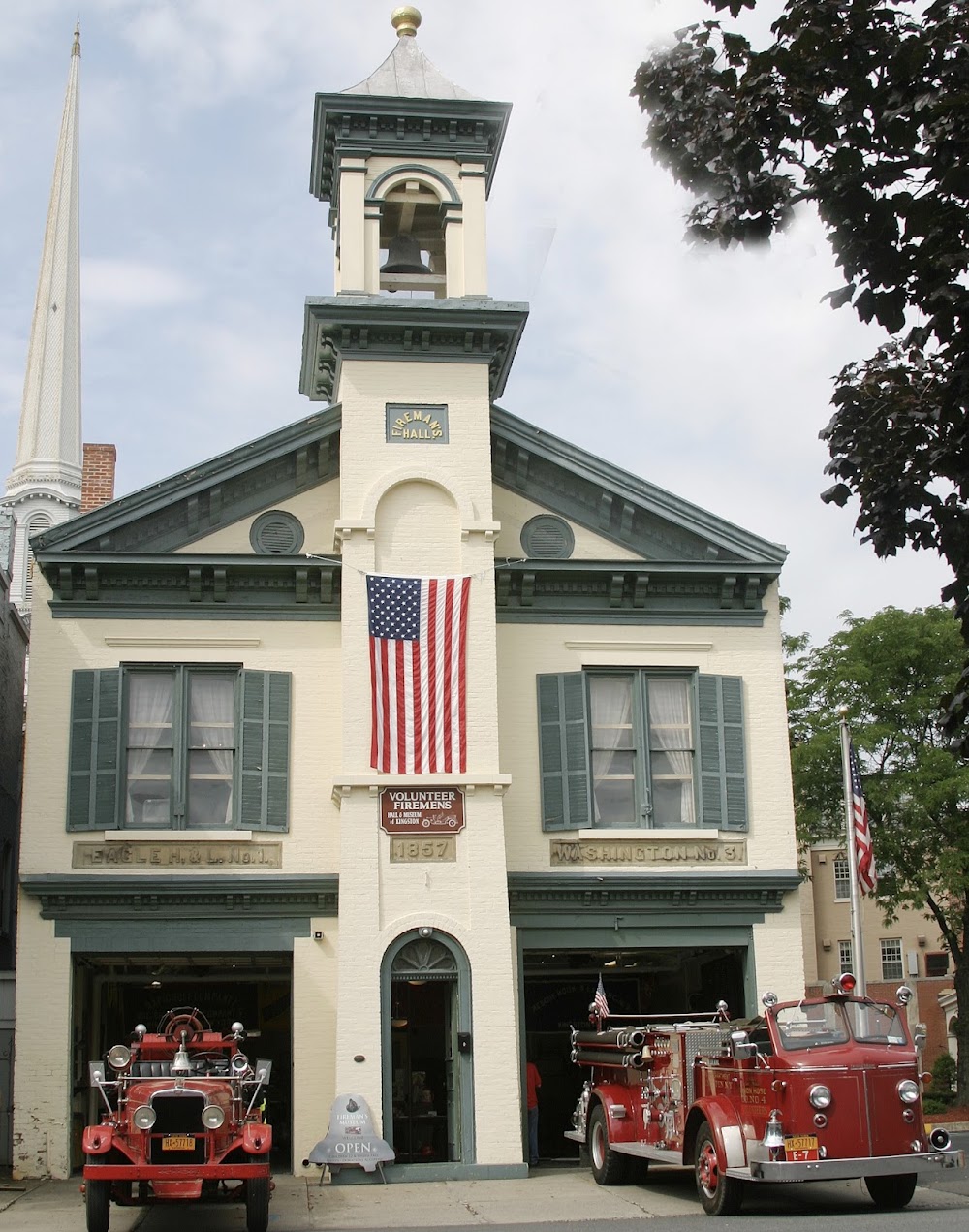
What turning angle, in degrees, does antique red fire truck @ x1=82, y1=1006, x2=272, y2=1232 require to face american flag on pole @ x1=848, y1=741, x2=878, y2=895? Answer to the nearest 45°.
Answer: approximately 135° to its left

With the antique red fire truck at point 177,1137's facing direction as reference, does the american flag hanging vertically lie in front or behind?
behind

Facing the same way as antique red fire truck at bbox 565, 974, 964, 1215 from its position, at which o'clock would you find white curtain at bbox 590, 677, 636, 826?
The white curtain is roughly at 7 o'clock from the antique red fire truck.

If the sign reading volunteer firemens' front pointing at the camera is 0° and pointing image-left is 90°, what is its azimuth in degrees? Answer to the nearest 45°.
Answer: approximately 0°

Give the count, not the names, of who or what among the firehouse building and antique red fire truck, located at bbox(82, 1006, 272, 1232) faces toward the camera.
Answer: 2

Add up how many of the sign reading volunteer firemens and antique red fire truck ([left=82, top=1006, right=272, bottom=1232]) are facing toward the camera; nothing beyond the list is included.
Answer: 2

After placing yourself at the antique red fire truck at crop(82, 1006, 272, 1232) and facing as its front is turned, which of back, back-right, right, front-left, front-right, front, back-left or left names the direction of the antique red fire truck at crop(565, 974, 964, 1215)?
left

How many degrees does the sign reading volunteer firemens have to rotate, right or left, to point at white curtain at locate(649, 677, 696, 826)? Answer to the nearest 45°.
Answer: approximately 135° to its left

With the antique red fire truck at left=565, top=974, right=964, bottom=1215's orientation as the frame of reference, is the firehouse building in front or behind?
behind
